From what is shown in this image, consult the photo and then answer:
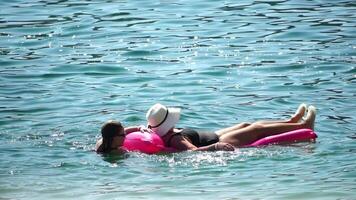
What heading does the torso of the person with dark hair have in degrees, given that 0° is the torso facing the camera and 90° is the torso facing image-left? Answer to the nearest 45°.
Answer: approximately 270°

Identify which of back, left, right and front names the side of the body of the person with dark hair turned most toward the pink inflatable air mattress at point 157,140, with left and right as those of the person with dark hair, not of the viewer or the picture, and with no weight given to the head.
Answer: front
